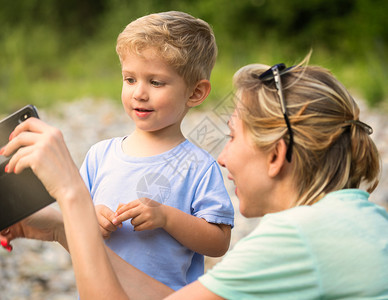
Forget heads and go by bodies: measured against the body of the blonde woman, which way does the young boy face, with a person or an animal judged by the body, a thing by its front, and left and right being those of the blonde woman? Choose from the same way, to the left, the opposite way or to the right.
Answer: to the left

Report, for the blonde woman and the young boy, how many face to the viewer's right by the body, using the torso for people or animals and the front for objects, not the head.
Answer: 0

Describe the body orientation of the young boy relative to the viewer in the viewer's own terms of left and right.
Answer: facing the viewer and to the left of the viewer

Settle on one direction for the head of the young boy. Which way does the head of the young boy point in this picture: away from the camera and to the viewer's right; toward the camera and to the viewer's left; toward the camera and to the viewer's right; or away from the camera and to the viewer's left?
toward the camera and to the viewer's left

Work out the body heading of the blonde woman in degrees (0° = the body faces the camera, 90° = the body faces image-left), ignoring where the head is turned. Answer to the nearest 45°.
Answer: approximately 135°
